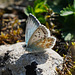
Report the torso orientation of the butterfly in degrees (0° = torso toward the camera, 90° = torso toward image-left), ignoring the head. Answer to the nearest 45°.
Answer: approximately 90°
